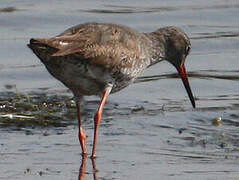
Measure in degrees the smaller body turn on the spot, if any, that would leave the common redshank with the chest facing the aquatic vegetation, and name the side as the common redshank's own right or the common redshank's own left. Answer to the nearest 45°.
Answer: approximately 135° to the common redshank's own left

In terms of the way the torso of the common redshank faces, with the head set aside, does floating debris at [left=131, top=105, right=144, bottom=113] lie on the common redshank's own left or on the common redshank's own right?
on the common redshank's own left

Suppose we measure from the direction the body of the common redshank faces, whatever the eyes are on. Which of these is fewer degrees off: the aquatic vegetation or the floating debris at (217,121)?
the floating debris

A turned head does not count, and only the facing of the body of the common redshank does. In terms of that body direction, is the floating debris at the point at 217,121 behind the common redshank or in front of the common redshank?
in front

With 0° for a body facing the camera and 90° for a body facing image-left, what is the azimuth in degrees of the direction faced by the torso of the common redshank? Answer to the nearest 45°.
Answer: approximately 270°

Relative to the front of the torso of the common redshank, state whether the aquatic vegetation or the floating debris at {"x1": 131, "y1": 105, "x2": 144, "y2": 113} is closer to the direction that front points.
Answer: the floating debris
